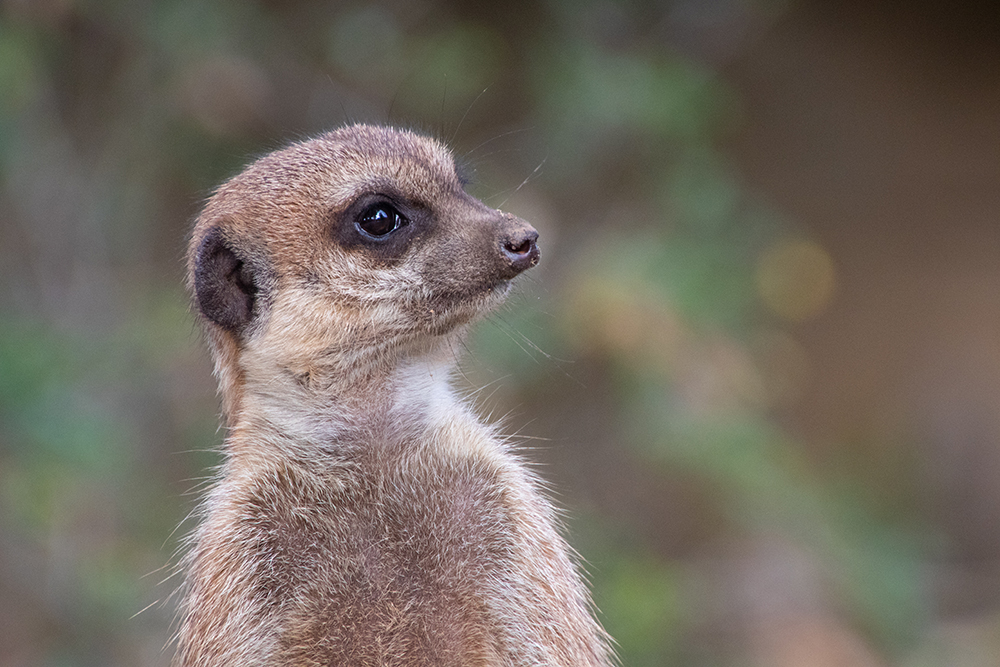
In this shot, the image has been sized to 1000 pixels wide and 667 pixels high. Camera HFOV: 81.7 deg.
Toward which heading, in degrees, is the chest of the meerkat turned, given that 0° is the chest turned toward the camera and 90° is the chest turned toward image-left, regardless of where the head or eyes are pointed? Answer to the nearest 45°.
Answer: approximately 315°
